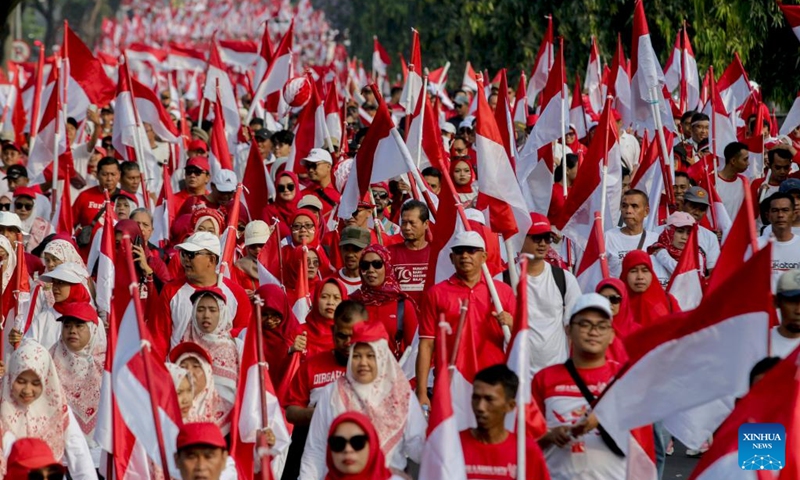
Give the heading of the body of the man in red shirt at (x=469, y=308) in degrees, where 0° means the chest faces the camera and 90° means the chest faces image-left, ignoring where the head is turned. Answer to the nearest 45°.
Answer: approximately 0°

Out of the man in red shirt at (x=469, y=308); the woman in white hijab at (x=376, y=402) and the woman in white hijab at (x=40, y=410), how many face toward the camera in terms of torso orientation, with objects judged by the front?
3

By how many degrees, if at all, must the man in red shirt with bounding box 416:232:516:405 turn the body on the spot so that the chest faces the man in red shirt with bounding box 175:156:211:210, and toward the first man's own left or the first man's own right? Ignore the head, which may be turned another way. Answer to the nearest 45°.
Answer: approximately 135° to the first man's own right

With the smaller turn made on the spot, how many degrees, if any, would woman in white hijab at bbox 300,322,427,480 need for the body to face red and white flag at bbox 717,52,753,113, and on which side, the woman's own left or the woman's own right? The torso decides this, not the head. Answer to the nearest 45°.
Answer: approximately 135° to the woman's own left

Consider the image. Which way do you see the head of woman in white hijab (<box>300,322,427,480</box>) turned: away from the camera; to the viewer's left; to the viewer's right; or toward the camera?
toward the camera

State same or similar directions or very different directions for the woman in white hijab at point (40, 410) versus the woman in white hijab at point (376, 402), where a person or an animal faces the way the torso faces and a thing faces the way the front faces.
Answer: same or similar directions

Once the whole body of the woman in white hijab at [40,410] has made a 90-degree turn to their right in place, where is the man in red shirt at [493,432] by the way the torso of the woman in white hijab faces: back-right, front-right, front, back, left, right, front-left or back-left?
back-left

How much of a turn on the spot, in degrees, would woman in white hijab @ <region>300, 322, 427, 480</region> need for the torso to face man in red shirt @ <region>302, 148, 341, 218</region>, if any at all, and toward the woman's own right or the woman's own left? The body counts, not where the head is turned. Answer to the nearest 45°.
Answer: approximately 180°

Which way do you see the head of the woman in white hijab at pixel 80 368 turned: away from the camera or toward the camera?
toward the camera

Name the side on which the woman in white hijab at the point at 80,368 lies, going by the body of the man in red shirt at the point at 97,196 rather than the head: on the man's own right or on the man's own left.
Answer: on the man's own right

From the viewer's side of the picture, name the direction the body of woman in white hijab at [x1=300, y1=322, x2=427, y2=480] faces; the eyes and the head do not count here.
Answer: toward the camera

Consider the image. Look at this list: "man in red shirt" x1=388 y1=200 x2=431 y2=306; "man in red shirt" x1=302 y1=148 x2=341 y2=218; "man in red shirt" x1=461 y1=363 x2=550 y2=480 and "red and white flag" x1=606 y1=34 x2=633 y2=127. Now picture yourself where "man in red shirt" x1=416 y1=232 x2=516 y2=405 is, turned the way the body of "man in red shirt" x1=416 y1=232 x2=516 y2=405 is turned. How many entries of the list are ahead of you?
1

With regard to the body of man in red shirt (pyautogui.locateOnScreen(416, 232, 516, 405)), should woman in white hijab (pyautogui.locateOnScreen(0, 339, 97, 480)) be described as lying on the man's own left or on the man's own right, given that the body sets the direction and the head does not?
on the man's own right

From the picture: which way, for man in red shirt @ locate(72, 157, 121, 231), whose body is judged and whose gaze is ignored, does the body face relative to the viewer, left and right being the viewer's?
facing the viewer and to the right of the viewer

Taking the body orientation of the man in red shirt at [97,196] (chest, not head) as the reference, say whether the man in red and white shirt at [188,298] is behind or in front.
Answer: in front
